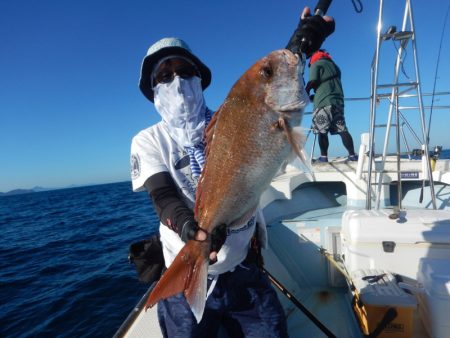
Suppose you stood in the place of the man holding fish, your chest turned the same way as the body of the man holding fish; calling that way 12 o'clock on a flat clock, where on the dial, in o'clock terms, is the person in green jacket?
The person in green jacket is roughly at 7 o'clock from the man holding fish.

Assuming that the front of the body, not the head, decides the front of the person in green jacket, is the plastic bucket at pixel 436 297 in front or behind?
behind

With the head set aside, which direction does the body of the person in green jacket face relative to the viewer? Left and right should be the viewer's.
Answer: facing away from the viewer and to the left of the viewer

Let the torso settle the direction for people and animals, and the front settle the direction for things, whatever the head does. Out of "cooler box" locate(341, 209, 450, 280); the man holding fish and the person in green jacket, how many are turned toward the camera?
2

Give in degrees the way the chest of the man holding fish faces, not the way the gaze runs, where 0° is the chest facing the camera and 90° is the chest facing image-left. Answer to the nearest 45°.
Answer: approximately 0°

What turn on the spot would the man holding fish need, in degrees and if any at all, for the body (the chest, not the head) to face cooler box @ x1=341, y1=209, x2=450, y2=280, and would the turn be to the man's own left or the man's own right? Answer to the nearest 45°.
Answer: approximately 135° to the man's own left

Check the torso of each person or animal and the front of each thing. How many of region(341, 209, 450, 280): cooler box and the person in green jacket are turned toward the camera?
1

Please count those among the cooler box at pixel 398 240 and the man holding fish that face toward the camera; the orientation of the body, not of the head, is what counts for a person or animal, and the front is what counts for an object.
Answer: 2

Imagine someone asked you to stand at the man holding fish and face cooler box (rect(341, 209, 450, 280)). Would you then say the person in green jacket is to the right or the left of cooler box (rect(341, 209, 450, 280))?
left

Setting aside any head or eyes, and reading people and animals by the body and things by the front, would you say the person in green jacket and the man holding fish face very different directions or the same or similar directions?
very different directions
